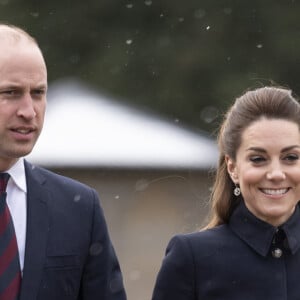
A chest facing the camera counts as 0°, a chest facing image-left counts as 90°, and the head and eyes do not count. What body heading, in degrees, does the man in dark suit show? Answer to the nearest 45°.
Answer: approximately 0°

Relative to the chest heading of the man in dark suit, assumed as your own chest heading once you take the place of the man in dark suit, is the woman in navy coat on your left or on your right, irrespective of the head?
on your left
